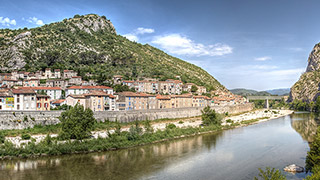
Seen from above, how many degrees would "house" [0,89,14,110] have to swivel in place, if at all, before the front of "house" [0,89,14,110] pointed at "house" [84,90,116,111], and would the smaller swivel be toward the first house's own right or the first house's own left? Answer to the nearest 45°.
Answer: approximately 90° to the first house's own left

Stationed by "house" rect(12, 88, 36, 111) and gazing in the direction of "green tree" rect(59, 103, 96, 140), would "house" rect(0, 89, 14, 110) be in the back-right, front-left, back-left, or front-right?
back-right

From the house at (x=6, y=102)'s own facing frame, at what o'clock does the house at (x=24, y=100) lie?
the house at (x=24, y=100) is roughly at 10 o'clock from the house at (x=6, y=102).

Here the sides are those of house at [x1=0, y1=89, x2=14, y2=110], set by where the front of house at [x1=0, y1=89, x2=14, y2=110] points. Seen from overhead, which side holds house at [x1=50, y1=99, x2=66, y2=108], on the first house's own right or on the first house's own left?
on the first house's own left

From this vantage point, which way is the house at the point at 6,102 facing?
toward the camera

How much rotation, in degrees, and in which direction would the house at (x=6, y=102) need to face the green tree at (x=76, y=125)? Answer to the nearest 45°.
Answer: approximately 45° to its left

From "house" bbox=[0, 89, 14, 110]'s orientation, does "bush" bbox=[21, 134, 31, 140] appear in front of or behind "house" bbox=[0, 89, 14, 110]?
in front

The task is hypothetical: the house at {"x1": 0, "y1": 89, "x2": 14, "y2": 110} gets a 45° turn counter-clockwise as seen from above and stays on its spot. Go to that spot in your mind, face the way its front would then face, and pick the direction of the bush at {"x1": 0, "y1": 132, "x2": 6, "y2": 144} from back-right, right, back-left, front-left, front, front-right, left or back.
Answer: front-right

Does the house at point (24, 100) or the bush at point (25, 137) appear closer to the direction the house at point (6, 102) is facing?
the bush

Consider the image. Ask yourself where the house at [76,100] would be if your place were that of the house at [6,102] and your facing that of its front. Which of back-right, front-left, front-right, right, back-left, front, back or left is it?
left
